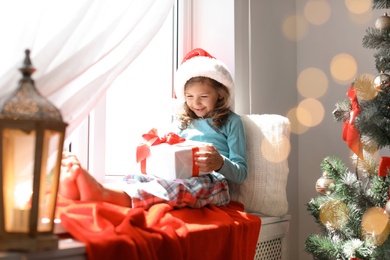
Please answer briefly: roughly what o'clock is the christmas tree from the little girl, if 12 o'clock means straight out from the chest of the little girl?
The christmas tree is roughly at 8 o'clock from the little girl.

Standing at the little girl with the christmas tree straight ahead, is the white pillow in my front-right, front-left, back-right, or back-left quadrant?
front-left

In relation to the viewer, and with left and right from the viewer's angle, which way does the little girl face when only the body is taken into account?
facing the viewer and to the left of the viewer

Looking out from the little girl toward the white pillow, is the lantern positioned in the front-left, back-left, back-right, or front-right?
back-right

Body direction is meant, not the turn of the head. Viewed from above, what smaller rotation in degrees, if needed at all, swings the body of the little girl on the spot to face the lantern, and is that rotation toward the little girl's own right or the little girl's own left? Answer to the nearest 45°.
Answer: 0° — they already face it
